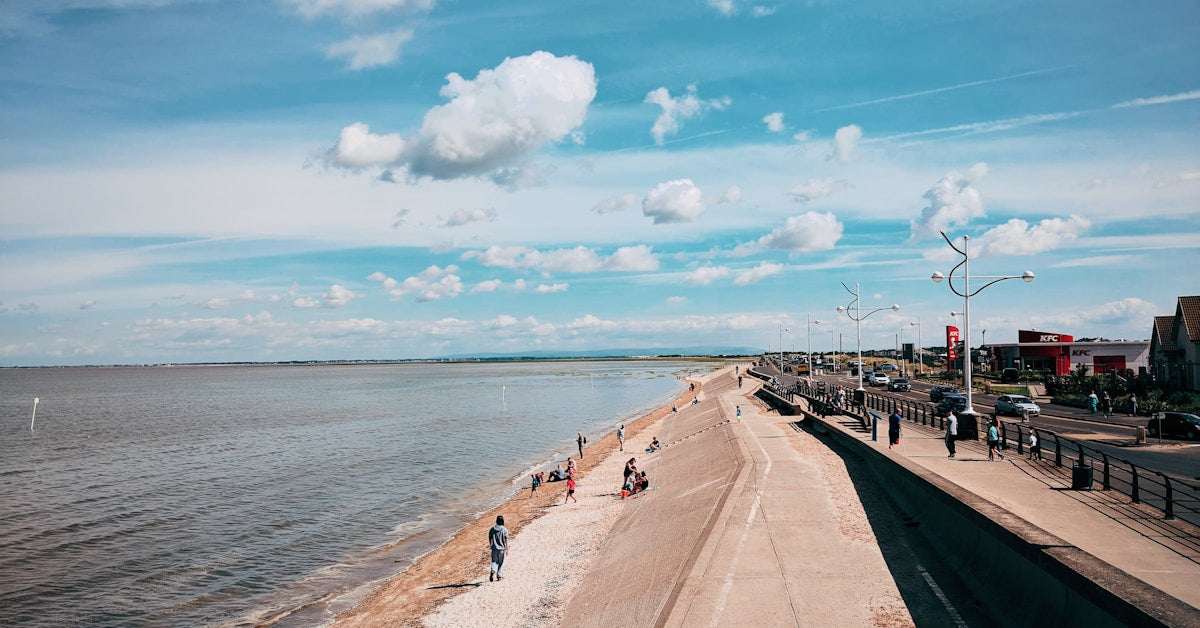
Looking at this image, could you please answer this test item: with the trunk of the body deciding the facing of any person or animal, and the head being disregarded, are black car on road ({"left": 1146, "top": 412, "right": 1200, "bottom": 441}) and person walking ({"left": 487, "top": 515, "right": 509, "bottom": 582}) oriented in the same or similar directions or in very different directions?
very different directions

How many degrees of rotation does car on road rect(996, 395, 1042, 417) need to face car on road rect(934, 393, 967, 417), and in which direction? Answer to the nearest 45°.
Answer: approximately 90° to its right

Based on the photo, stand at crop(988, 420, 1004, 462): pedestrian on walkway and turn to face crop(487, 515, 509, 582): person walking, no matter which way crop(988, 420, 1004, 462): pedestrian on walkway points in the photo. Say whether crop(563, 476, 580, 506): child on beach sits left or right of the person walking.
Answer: right

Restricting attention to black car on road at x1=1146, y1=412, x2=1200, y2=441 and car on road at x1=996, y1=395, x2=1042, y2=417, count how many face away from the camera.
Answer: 0
